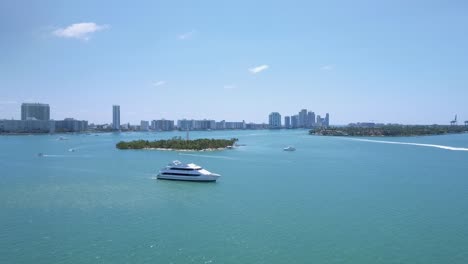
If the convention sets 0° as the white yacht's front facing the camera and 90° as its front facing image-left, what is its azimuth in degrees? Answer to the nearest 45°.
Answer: approximately 270°
